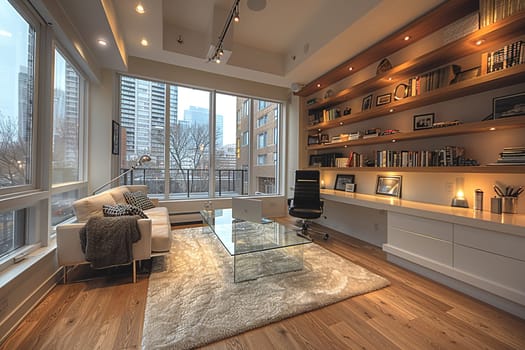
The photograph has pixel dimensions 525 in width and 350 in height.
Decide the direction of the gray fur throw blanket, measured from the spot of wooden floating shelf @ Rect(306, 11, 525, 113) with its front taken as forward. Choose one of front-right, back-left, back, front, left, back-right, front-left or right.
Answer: front

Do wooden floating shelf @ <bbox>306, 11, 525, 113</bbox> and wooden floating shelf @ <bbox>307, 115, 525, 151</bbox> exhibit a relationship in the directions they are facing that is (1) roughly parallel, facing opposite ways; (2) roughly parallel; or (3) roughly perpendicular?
roughly parallel

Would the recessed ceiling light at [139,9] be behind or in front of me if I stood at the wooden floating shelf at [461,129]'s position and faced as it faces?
in front

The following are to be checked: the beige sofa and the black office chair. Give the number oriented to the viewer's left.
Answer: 0

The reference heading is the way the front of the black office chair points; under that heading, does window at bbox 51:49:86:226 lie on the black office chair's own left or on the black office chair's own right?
on the black office chair's own right

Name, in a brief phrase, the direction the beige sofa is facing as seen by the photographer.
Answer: facing the viewer and to the right of the viewer

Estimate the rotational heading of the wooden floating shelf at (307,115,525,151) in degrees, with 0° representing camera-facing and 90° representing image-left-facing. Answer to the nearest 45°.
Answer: approximately 45°

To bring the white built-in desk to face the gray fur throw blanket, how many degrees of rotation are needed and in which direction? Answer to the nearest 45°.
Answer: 0° — it already faces it

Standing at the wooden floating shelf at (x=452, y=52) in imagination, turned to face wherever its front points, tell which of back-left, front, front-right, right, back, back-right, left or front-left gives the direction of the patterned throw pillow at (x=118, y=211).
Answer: front

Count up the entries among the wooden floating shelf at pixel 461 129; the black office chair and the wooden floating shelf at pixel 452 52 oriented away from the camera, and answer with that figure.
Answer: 0

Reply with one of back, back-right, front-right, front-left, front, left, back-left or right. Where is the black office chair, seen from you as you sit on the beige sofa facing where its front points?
front-left

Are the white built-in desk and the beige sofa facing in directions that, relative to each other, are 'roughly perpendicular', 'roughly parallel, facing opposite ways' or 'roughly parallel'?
roughly parallel, facing opposite ways

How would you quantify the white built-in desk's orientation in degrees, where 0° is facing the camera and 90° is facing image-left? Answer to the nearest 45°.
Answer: approximately 45°
